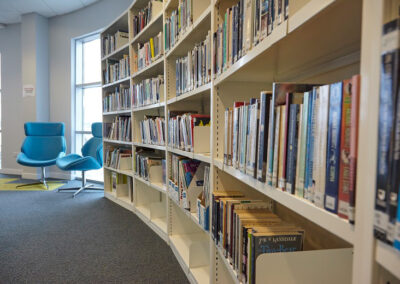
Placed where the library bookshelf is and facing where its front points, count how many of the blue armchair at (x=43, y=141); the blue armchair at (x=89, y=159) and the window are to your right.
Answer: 3

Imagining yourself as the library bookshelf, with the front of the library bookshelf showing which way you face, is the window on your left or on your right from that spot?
on your right

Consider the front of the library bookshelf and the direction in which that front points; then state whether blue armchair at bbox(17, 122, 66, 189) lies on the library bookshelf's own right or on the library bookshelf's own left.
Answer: on the library bookshelf's own right

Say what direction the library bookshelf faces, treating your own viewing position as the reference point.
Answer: facing the viewer and to the left of the viewer

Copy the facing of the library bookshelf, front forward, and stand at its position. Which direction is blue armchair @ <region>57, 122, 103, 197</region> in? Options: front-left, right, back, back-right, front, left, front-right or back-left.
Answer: right
